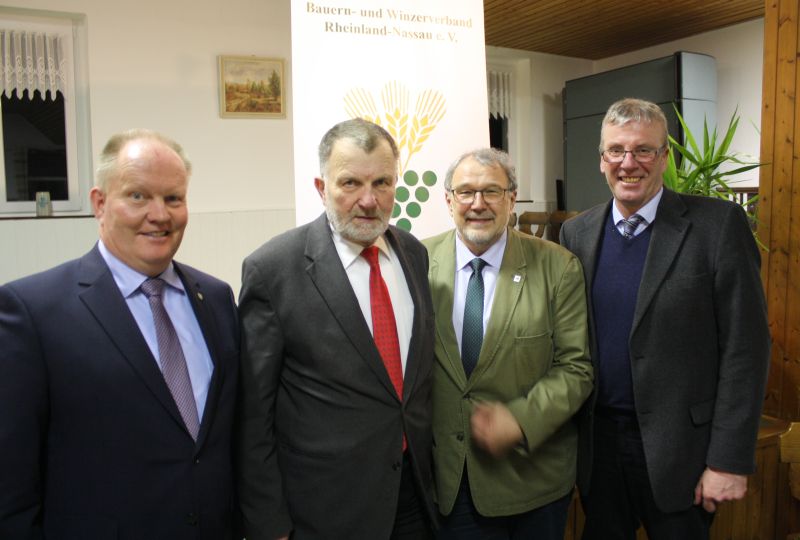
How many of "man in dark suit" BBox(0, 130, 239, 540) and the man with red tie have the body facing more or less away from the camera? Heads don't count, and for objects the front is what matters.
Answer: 0

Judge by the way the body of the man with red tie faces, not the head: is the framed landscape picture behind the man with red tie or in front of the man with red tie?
behind

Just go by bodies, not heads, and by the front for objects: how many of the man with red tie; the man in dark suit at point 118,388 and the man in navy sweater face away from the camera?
0

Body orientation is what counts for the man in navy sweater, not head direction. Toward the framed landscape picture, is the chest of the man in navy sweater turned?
no

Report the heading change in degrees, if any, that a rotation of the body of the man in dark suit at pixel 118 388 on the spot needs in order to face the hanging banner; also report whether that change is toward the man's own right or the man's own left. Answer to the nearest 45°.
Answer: approximately 90° to the man's own left

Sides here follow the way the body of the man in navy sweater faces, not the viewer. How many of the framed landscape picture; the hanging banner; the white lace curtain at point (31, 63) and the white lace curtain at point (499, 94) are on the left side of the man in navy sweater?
0

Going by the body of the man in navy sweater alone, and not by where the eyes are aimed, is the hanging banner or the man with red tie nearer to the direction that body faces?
the man with red tie

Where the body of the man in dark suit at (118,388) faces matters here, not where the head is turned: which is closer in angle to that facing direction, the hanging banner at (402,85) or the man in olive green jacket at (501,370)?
the man in olive green jacket

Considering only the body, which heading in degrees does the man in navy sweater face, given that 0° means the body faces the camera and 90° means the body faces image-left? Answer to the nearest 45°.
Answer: approximately 45°

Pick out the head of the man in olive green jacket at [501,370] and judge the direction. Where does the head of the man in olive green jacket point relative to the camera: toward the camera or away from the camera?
toward the camera

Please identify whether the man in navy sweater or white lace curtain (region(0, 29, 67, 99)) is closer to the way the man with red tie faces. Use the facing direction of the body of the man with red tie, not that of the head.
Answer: the man in navy sweater

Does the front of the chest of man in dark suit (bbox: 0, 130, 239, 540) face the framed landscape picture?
no

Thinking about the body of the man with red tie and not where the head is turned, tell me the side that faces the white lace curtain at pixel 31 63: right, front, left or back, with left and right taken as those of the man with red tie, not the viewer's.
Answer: back

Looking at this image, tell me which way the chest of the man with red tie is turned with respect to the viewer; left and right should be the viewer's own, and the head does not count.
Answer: facing the viewer and to the right of the viewer

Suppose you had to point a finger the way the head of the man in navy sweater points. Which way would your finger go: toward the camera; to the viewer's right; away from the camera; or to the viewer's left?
toward the camera
